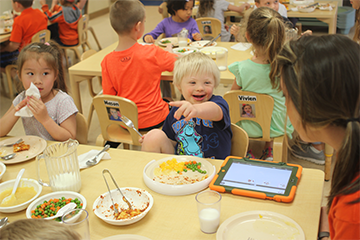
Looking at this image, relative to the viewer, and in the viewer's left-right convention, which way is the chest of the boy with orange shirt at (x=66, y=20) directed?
facing away from the viewer and to the left of the viewer

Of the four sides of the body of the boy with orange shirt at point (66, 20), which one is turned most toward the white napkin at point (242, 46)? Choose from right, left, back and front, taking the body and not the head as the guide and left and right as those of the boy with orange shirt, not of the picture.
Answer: back

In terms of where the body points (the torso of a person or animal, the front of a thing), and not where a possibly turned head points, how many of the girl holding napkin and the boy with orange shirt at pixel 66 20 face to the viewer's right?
0

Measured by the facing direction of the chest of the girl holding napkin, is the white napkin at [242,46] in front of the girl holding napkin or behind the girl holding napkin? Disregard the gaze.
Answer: behind

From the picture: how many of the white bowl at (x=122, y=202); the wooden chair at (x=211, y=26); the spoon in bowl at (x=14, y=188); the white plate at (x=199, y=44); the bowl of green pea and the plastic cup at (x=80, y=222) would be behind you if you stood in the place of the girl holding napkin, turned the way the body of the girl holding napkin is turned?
2

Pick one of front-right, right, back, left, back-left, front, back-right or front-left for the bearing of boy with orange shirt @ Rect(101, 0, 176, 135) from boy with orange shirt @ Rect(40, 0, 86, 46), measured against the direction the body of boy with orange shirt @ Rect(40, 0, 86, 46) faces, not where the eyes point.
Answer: back-left

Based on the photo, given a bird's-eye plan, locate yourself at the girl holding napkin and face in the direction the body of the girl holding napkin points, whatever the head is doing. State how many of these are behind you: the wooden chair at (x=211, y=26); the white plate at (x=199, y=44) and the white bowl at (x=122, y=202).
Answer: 2

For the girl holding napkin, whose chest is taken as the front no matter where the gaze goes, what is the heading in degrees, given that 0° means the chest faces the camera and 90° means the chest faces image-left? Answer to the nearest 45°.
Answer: approximately 45°

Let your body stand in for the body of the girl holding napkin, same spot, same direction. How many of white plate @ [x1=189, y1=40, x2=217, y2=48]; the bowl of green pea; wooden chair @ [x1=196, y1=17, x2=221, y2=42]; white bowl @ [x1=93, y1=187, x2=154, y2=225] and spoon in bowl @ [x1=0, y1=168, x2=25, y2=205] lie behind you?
2

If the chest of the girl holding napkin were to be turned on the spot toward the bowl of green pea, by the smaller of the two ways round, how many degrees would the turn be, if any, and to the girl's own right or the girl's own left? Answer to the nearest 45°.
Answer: approximately 45° to the girl's own left

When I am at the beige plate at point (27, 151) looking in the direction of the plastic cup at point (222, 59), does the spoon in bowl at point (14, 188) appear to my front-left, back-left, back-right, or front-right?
back-right

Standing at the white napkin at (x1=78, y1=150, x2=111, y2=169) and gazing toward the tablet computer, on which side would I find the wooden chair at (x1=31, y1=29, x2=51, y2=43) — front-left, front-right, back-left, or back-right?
back-left

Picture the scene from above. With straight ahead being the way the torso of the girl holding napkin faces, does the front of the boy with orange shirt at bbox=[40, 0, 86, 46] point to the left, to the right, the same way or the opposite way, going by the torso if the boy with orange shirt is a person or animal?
to the right
